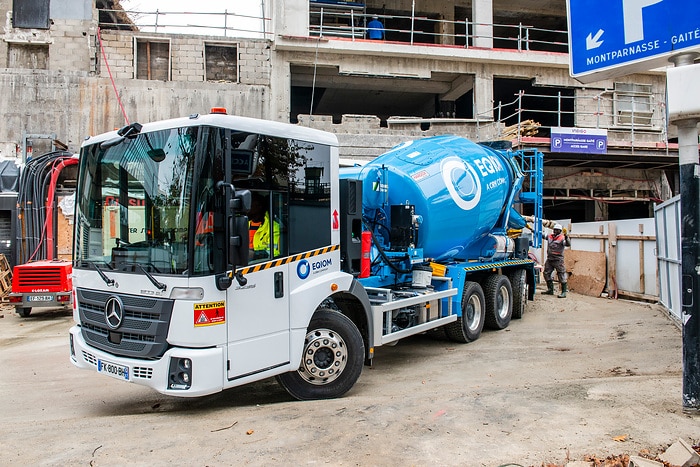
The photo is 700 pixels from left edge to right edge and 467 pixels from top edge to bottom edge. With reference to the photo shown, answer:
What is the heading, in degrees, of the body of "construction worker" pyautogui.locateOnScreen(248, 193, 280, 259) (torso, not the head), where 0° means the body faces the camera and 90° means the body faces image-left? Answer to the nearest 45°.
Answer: approximately 45°

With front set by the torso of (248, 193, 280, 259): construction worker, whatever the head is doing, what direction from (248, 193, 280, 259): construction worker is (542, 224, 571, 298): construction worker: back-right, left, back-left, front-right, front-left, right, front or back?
back

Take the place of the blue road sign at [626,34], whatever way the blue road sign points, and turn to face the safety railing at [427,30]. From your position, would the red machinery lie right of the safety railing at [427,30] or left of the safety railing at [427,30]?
left

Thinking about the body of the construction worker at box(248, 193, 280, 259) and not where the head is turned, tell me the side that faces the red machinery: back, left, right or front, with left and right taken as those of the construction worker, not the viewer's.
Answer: right

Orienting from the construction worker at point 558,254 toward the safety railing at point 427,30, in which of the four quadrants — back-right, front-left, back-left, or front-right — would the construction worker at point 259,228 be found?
back-left
